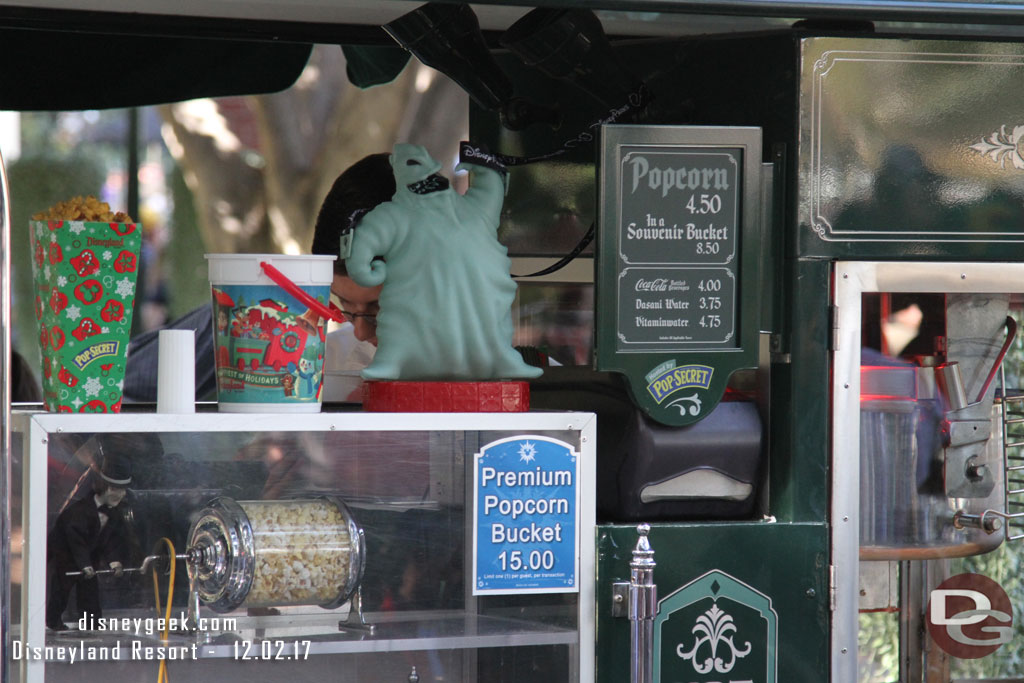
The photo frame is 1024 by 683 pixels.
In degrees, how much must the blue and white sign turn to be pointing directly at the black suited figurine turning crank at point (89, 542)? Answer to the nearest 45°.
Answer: approximately 90° to its right

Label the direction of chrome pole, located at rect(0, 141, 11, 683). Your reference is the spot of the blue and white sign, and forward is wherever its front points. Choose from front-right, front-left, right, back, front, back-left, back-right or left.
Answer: front-right

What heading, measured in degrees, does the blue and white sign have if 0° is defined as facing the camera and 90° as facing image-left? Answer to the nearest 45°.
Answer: approximately 0°

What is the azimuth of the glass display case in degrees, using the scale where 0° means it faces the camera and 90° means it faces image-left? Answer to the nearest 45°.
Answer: approximately 0°

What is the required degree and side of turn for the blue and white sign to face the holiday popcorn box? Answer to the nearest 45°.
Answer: approximately 90° to its right
